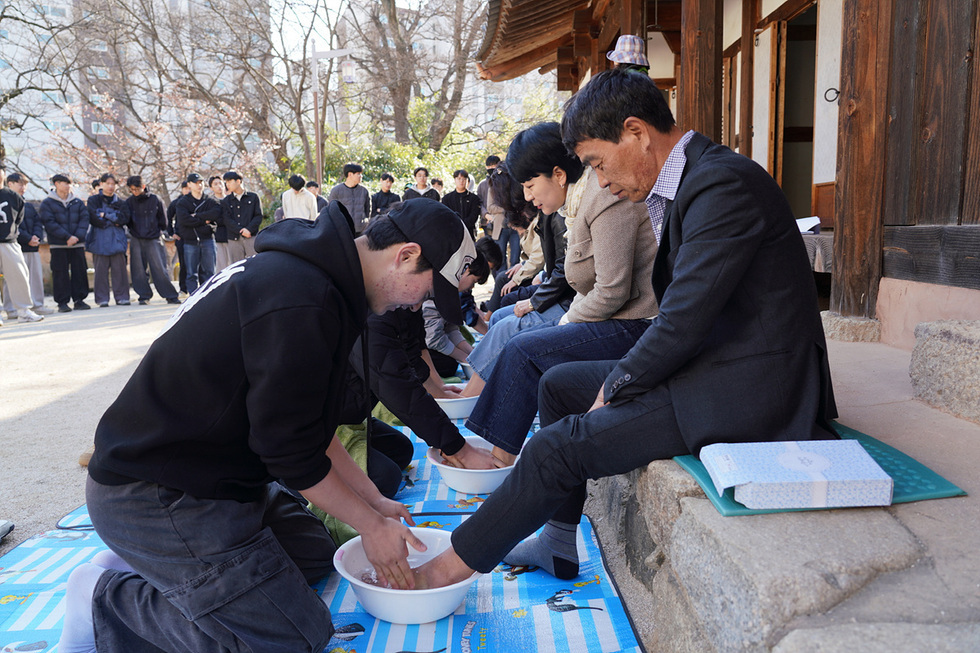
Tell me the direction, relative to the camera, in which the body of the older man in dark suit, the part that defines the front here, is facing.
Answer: to the viewer's left

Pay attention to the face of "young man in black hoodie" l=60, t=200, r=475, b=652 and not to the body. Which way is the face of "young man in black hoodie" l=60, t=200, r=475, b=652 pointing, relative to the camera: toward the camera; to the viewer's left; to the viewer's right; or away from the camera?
to the viewer's right

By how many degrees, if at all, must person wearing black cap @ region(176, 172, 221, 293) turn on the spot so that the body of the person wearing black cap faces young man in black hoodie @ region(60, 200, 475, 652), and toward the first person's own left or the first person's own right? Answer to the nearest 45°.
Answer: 0° — they already face them

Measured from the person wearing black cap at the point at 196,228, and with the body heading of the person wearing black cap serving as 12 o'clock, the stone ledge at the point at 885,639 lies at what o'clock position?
The stone ledge is roughly at 12 o'clock from the person wearing black cap.

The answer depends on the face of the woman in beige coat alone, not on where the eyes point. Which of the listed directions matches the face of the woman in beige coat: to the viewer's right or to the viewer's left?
to the viewer's left

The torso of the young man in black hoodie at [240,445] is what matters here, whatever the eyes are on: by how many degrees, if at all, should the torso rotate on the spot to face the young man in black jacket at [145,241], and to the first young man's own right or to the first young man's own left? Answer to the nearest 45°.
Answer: approximately 90° to the first young man's own left

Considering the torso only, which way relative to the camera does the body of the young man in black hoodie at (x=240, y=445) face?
to the viewer's right

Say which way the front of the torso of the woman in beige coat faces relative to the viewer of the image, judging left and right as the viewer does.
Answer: facing to the left of the viewer

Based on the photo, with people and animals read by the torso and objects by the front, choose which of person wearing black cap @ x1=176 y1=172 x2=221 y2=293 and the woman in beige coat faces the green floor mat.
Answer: the person wearing black cap

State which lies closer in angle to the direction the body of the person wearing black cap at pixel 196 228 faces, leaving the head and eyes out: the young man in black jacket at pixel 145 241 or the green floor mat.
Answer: the green floor mat
